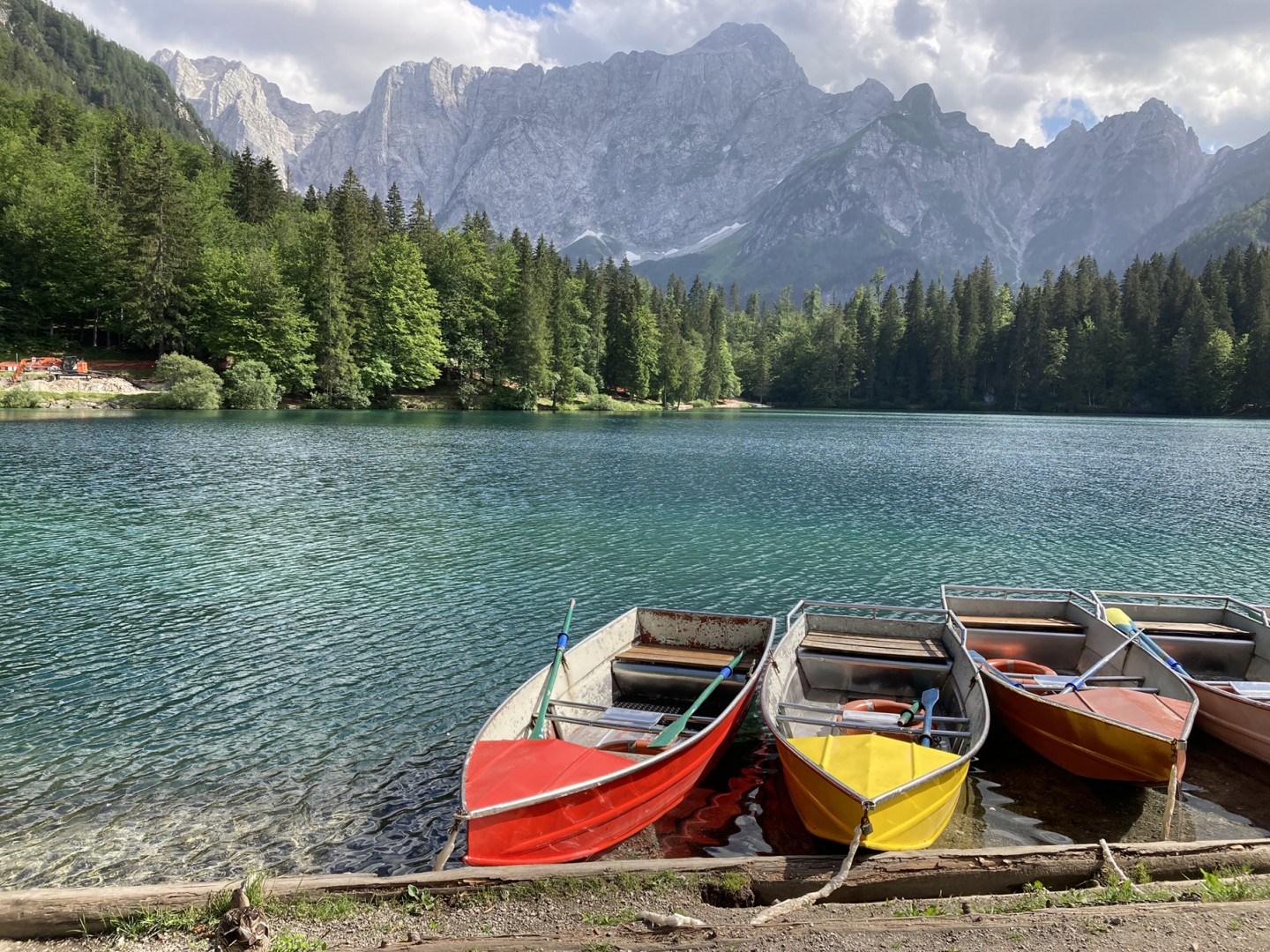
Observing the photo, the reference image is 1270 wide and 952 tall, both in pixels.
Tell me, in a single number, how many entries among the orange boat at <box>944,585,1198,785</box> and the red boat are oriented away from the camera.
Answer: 0

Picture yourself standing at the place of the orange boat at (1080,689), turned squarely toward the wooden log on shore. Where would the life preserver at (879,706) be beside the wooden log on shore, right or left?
right

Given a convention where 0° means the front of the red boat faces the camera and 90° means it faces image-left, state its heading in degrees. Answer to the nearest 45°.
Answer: approximately 45°

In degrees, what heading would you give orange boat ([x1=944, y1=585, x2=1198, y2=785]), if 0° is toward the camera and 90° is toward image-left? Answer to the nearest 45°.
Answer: approximately 315°

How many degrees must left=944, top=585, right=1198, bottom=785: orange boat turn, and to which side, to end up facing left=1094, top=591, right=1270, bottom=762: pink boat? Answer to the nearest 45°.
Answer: approximately 90° to its left

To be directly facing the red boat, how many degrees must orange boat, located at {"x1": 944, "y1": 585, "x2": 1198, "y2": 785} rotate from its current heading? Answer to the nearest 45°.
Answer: approximately 90° to its right

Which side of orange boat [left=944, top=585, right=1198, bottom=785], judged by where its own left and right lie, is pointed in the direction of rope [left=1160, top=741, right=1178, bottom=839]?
front
